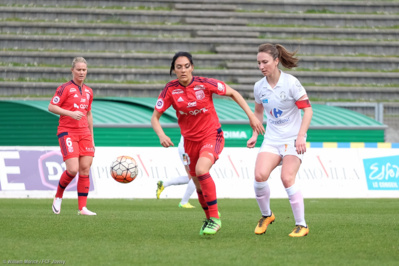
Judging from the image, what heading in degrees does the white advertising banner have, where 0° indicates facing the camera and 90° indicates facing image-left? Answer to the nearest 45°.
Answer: approximately 0°

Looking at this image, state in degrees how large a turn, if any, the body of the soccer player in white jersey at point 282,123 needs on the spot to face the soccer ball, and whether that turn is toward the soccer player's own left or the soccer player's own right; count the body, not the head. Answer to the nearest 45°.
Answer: approximately 90° to the soccer player's own right

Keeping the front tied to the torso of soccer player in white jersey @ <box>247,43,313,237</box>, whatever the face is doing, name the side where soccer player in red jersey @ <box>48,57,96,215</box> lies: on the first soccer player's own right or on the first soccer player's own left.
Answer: on the first soccer player's own right

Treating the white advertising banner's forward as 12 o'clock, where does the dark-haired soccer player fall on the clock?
The dark-haired soccer player is roughly at 12 o'clock from the white advertising banner.
